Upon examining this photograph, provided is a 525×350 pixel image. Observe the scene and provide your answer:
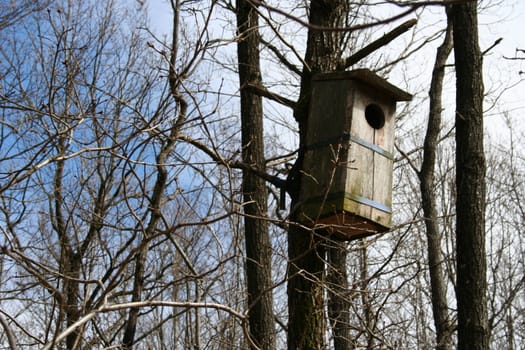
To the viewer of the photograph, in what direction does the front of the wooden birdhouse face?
facing the viewer and to the right of the viewer

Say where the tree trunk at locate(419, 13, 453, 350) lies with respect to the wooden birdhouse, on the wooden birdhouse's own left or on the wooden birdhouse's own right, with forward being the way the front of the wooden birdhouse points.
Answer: on the wooden birdhouse's own left

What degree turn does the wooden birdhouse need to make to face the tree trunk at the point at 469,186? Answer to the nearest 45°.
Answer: approximately 90° to its left

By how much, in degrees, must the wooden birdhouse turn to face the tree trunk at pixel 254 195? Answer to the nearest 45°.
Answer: approximately 180°
